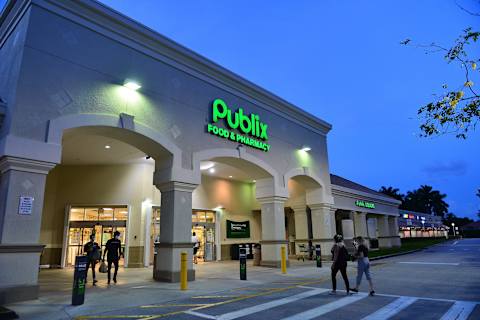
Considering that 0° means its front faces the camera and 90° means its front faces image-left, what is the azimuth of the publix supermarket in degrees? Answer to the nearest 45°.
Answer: approximately 315°

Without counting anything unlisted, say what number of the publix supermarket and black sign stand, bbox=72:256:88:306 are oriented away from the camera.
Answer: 0

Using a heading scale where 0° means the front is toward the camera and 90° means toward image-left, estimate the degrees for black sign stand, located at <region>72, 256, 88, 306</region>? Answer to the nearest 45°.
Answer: approximately 315°
